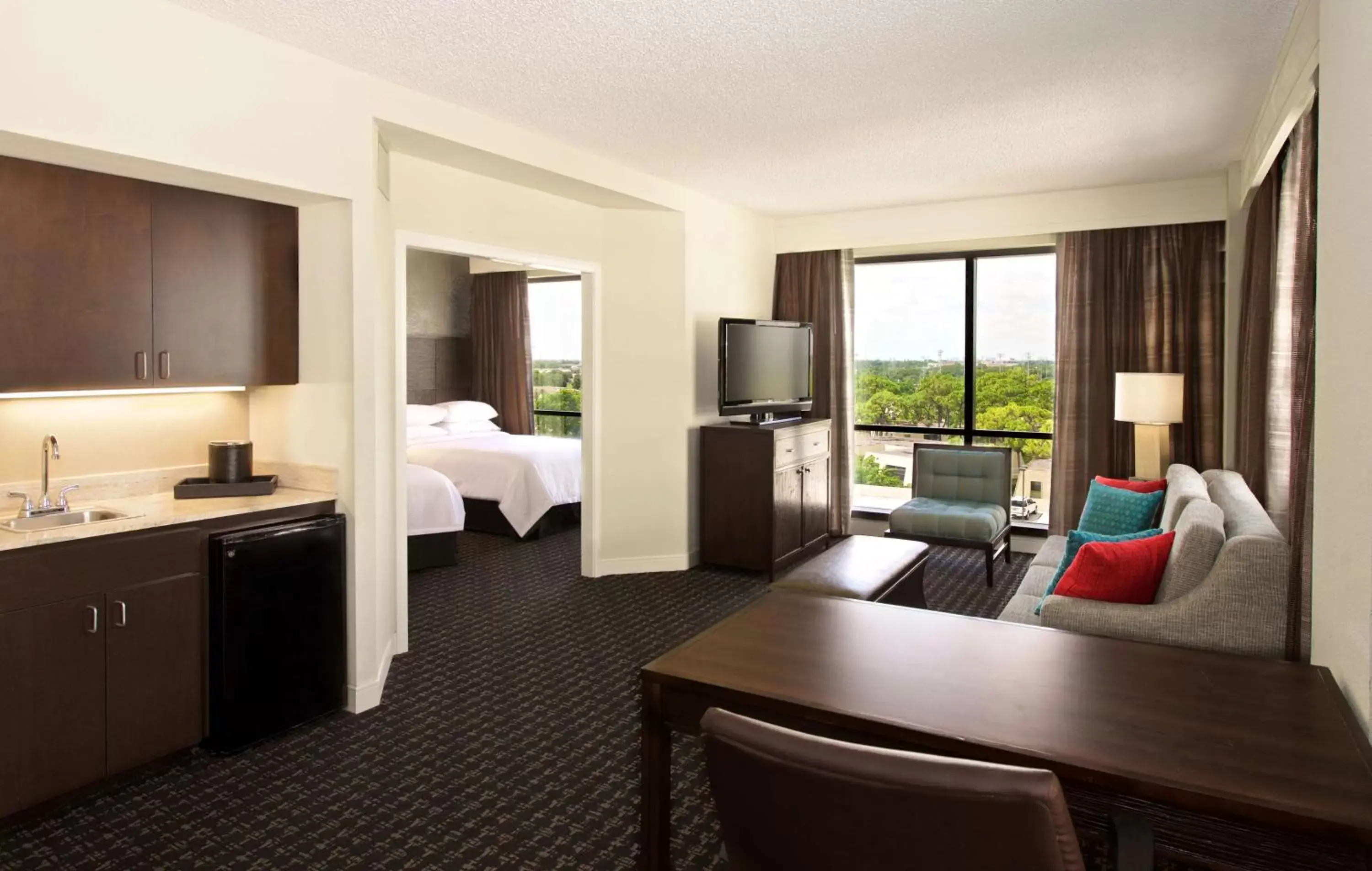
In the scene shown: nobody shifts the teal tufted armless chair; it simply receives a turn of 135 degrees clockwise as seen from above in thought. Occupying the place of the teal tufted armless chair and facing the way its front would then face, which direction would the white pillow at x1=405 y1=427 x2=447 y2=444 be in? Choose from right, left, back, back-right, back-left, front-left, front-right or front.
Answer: left

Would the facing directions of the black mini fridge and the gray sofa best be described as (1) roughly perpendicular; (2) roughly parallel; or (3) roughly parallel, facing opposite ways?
roughly parallel, facing opposite ways

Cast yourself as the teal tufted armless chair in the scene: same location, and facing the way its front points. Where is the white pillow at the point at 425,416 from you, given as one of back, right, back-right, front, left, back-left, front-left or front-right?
front-right

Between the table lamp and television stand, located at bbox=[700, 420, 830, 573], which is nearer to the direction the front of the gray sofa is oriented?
the television stand

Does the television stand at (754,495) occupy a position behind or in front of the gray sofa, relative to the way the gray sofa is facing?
in front

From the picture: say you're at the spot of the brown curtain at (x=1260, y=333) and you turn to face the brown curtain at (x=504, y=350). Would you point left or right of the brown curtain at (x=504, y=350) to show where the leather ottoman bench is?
left

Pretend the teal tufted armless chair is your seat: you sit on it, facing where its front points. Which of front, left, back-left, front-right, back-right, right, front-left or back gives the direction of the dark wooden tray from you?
front

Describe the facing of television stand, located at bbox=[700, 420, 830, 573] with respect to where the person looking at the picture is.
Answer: facing the viewer and to the right of the viewer

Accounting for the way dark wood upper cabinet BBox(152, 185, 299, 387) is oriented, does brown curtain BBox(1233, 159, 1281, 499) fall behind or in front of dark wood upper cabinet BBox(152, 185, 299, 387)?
in front

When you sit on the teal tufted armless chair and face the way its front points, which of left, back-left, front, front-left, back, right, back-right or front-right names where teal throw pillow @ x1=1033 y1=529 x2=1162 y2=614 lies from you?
front-left
